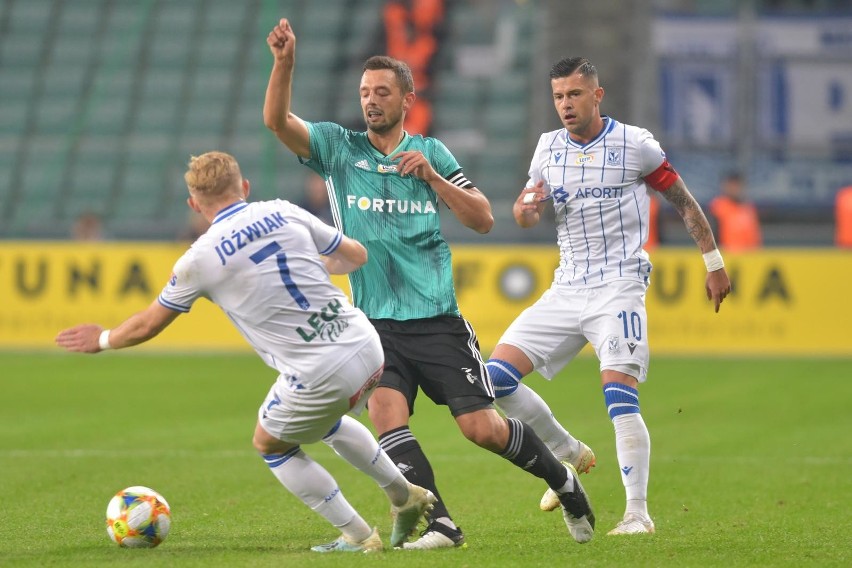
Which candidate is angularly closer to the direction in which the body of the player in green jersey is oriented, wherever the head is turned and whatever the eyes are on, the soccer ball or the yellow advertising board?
the soccer ball

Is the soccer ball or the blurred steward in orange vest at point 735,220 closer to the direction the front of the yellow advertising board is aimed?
the soccer ball

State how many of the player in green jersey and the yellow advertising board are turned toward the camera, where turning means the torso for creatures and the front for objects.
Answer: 2

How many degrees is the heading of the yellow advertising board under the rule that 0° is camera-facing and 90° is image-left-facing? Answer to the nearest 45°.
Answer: approximately 0°

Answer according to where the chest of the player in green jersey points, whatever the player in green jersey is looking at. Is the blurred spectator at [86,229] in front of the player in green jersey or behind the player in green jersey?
behind

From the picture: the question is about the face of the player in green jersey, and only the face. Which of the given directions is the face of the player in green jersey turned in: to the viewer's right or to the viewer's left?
to the viewer's left

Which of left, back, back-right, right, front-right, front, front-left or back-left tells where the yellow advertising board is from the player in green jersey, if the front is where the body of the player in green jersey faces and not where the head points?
back

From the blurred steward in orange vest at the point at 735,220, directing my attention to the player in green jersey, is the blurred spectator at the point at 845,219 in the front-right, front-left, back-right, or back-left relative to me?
back-left

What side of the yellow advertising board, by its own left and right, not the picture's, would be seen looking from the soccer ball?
front
